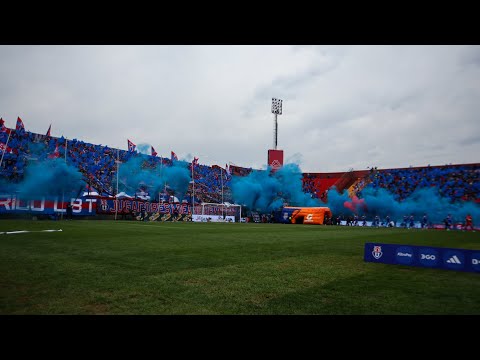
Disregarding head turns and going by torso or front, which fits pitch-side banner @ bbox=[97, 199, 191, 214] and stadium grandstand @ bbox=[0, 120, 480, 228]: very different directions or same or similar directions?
same or similar directions

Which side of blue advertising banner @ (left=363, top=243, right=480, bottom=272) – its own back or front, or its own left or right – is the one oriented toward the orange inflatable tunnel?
back

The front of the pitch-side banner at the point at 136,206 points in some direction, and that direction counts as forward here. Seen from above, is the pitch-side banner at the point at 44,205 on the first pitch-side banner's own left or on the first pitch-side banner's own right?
on the first pitch-side banner's own right

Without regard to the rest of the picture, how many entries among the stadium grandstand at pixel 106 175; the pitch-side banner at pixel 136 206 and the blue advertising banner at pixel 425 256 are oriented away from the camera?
0

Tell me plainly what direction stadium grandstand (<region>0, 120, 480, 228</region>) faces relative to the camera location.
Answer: facing the viewer and to the right of the viewer

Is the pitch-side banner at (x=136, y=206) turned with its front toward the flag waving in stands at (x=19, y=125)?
no

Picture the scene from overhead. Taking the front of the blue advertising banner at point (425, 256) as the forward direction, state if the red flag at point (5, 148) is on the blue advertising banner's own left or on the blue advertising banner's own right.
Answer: on the blue advertising banner's own right

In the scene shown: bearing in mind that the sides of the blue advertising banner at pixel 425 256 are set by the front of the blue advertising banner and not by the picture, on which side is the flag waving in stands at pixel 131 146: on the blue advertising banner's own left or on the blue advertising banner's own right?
on the blue advertising banner's own right

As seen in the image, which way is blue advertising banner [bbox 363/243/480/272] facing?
toward the camera

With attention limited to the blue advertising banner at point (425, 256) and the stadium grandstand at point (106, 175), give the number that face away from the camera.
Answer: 0

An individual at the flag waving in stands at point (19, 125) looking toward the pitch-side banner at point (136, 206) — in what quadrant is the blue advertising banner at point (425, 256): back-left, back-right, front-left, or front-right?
front-right

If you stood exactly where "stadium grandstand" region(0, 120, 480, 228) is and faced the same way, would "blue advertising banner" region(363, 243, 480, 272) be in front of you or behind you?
in front

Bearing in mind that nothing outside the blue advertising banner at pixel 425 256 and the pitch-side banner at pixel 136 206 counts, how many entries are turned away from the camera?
0

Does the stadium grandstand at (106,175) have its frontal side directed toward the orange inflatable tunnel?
no

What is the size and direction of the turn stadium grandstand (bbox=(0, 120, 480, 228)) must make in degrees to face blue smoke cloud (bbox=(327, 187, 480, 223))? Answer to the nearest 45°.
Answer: approximately 45° to its left
